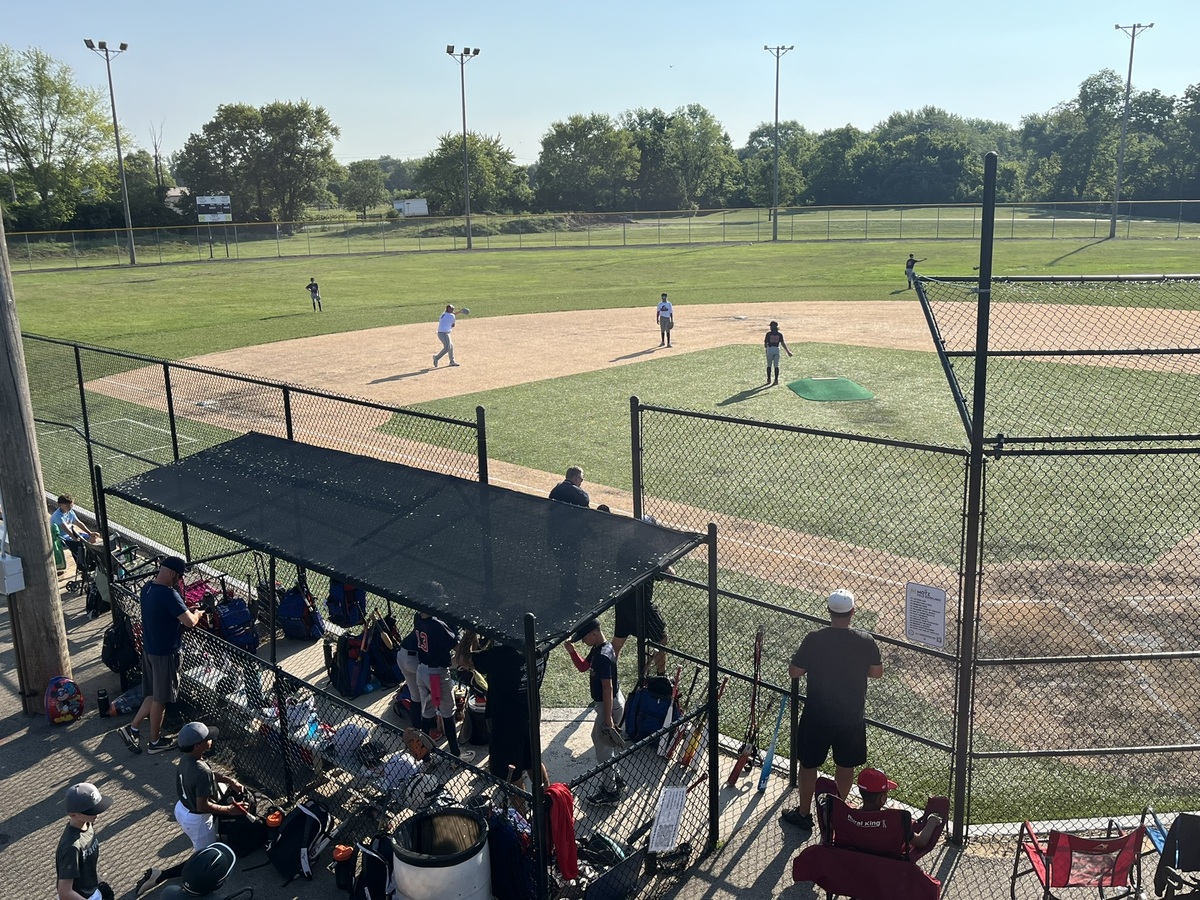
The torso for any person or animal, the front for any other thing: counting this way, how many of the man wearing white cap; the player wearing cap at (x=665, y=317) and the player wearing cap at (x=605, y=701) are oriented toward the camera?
1

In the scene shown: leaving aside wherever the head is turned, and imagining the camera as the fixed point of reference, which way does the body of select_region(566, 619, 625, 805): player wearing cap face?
to the viewer's left

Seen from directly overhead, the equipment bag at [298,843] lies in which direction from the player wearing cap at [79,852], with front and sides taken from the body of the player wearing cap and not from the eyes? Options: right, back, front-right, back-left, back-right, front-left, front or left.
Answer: front-left

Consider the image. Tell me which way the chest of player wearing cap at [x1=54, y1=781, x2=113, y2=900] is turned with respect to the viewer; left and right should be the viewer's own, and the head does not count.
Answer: facing the viewer and to the right of the viewer

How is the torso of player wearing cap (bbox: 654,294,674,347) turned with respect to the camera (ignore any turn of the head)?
toward the camera

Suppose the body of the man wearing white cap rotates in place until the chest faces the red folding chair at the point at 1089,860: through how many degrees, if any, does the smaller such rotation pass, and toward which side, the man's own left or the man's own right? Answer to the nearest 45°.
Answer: approximately 135° to the man's own right

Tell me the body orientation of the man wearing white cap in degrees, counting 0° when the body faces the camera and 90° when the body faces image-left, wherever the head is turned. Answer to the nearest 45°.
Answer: approximately 180°

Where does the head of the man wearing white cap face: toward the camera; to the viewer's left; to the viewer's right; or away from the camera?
away from the camera

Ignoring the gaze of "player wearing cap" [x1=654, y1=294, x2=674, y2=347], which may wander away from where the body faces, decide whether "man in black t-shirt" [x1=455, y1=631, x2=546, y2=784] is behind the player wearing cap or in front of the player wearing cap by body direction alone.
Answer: in front

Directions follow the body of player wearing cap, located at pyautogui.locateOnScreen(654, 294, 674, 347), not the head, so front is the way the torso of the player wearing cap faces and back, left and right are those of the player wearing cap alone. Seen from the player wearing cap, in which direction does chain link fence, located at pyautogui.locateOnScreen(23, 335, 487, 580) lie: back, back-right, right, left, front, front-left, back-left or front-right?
front-right

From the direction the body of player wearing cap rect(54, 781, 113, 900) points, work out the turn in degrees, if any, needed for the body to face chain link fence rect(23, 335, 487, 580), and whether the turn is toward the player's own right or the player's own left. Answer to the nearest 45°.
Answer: approximately 135° to the player's own left

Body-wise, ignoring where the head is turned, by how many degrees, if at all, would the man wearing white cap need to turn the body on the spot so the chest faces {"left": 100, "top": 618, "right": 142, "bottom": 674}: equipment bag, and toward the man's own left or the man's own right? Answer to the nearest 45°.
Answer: approximately 90° to the man's own left

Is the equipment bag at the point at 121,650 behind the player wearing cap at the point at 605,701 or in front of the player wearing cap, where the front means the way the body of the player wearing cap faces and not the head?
in front

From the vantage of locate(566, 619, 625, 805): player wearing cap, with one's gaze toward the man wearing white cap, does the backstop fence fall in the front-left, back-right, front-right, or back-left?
front-left

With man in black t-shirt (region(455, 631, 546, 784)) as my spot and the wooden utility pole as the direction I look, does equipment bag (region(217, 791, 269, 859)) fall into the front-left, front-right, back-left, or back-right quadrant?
front-left

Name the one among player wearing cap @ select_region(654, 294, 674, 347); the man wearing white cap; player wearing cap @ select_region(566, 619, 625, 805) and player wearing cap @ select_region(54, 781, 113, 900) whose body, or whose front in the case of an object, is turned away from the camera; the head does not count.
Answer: the man wearing white cap

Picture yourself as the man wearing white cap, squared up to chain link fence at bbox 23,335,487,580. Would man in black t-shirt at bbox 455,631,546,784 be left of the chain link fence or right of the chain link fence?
left

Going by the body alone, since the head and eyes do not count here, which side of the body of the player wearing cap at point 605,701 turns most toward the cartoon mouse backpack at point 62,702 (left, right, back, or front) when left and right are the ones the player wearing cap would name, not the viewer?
front
